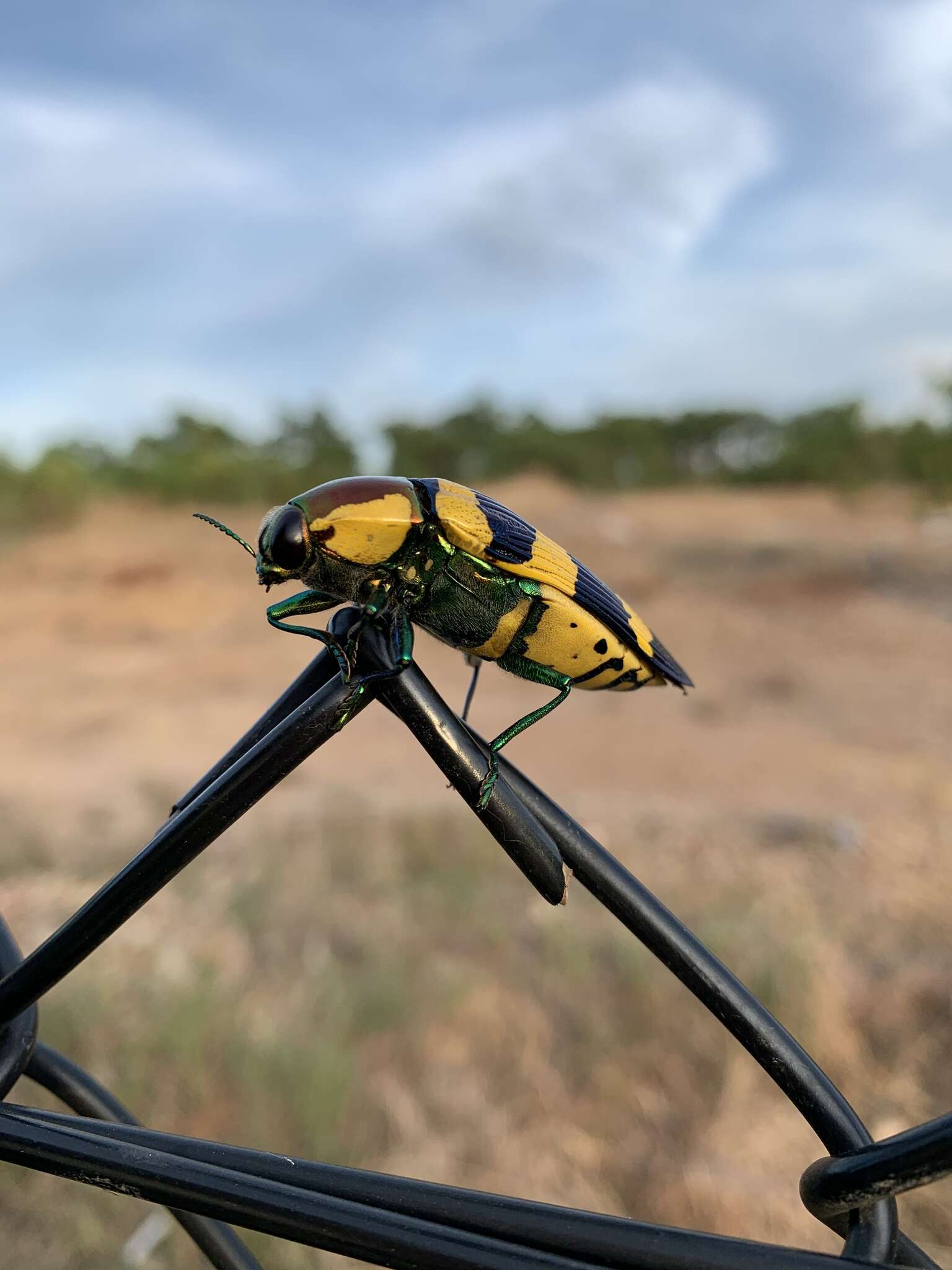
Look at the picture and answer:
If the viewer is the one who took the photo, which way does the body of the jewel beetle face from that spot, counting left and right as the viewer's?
facing to the left of the viewer
